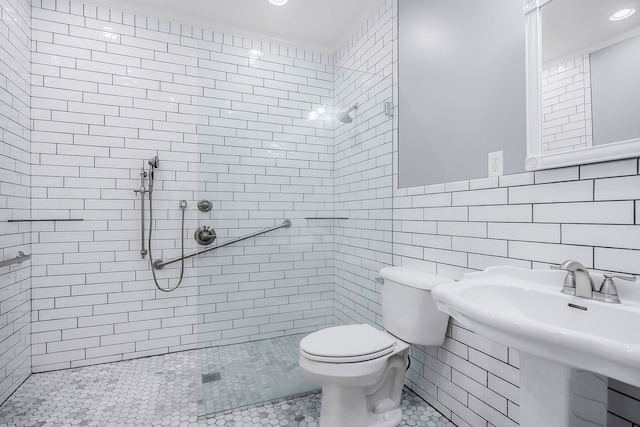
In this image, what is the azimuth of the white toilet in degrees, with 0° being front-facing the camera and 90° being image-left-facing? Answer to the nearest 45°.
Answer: approximately 45°

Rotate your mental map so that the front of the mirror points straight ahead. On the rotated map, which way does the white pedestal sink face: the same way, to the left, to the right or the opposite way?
the same way

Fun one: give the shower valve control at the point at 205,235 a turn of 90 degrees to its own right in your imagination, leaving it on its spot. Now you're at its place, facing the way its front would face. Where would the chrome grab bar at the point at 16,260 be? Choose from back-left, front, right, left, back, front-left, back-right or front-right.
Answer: front

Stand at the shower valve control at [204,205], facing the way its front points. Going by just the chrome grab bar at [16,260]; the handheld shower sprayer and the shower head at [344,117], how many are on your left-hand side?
1

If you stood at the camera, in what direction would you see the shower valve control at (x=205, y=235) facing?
facing the viewer

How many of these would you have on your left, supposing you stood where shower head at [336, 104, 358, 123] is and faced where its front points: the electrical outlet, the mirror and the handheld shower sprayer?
2

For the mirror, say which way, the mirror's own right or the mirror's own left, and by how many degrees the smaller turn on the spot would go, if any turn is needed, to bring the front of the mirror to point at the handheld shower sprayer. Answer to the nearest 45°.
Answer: approximately 45° to the mirror's own right

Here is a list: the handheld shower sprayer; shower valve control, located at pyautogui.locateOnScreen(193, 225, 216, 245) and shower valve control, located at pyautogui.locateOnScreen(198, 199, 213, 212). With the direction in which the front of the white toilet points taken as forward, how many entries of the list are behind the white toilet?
0

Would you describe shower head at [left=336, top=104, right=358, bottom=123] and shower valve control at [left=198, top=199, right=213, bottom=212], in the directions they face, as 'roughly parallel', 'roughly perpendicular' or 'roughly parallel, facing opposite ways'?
roughly perpendicular

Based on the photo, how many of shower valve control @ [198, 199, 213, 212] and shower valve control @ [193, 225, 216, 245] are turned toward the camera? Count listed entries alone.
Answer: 2

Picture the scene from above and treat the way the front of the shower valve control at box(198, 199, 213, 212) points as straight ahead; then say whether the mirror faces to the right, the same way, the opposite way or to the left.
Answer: to the right

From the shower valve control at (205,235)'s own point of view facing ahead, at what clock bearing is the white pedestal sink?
The white pedestal sink is roughly at 11 o'clock from the shower valve control.

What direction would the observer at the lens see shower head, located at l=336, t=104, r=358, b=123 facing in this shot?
facing the viewer and to the left of the viewer

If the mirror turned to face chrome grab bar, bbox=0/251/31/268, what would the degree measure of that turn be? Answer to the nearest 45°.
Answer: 0° — it already faces it

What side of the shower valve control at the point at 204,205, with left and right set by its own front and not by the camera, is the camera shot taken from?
front

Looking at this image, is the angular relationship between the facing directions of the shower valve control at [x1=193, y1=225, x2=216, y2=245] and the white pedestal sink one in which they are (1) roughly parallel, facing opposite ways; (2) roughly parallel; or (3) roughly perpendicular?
roughly perpendicular

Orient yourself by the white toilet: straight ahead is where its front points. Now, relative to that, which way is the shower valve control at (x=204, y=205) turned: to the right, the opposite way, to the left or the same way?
to the left

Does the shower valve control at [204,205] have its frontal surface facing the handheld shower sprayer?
no
